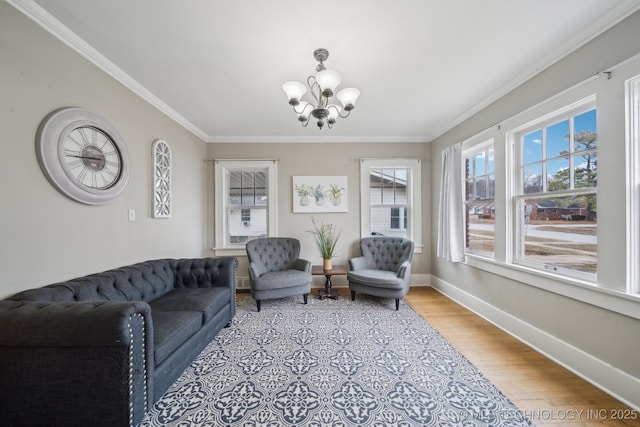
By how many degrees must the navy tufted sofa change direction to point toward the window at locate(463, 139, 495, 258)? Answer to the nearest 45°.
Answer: approximately 45° to its left

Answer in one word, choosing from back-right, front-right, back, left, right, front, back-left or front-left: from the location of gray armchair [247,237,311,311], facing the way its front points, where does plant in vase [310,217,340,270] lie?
left

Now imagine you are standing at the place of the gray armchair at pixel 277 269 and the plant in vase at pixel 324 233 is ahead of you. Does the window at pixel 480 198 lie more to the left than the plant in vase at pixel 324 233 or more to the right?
right

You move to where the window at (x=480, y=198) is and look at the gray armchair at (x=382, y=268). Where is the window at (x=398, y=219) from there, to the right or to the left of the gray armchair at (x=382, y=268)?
right

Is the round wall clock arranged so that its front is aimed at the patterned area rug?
yes

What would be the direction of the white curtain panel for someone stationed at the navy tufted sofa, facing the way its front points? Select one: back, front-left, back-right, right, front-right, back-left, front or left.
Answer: front-left

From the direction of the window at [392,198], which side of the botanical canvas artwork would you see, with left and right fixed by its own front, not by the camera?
left
